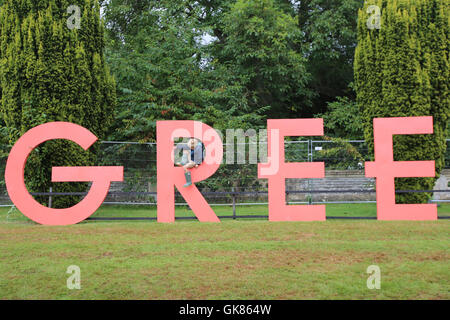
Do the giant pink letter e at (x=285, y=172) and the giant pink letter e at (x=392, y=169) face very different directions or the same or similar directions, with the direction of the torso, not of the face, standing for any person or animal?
same or similar directions

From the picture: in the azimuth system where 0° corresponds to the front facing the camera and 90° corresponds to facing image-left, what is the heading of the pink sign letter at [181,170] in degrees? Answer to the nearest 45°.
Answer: approximately 0°

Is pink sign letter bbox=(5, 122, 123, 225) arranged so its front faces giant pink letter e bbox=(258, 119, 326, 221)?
no

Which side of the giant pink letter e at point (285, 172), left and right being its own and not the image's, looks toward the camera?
front

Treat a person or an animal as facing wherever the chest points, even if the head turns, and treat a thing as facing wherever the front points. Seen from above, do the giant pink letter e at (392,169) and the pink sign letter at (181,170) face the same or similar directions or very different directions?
same or similar directions

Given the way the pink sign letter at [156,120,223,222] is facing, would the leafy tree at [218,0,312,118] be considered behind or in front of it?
behind

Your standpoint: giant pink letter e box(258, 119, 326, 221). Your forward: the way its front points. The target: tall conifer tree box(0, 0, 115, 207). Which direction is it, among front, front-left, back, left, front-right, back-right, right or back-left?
right

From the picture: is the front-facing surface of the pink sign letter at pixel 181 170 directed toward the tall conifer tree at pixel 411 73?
no

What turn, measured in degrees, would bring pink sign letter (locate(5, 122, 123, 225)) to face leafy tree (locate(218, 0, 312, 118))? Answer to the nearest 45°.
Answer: approximately 135° to its left

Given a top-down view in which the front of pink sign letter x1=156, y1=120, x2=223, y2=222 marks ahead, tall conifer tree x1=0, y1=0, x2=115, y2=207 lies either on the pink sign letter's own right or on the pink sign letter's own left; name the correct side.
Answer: on the pink sign letter's own right

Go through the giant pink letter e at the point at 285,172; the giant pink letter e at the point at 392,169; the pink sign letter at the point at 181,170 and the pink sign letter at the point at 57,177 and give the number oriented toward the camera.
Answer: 4

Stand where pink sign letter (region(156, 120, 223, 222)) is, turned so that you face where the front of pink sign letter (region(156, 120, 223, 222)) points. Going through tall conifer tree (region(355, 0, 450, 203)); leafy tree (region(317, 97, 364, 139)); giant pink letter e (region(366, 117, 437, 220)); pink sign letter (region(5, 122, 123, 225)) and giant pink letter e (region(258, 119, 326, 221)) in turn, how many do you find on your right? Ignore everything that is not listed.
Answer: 1

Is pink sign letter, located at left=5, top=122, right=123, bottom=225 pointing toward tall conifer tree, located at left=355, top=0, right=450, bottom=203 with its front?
no

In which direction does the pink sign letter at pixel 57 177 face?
toward the camera

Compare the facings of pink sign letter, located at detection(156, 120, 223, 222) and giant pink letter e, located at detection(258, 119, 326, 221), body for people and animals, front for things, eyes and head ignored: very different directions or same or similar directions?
same or similar directions

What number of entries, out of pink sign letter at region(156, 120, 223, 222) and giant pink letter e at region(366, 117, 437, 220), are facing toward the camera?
2
